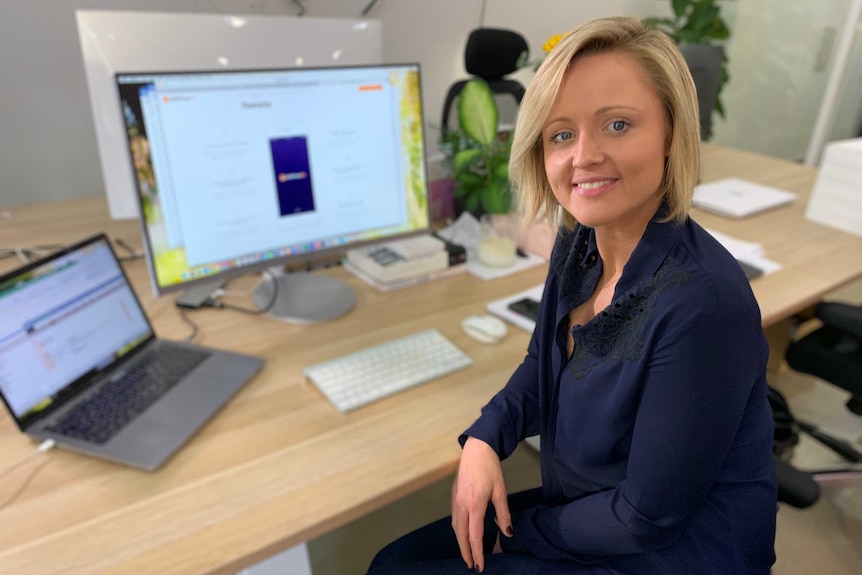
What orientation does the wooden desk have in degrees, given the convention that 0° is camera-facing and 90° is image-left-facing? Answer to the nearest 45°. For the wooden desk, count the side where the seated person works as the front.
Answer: approximately 315°

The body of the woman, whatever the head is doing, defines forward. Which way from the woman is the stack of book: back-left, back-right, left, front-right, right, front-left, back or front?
right

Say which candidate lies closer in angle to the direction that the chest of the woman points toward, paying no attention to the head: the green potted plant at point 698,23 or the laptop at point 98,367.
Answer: the laptop

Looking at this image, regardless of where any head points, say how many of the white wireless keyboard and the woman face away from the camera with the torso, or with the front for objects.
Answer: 0

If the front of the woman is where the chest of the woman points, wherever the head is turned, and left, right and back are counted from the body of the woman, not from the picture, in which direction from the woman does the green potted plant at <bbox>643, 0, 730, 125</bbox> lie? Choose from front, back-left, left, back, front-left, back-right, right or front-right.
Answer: back-right

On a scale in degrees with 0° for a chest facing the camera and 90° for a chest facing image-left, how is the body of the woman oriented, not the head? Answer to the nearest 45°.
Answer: approximately 45°

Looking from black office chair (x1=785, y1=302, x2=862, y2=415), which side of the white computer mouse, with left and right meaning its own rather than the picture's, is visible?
right

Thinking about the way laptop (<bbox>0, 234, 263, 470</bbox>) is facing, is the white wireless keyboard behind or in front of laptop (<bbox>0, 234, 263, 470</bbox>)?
in front

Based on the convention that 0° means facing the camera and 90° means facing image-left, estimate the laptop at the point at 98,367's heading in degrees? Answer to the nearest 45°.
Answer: approximately 315°

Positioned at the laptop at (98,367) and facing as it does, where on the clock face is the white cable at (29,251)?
The white cable is roughly at 7 o'clock from the laptop.
